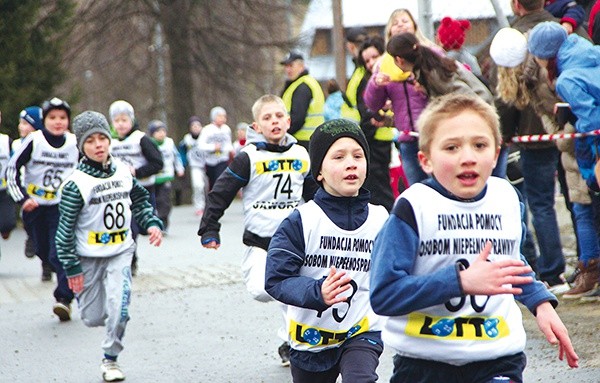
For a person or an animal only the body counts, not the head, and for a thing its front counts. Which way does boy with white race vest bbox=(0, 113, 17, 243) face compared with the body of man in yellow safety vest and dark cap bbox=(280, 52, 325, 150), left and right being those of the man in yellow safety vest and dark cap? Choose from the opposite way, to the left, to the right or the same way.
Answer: to the left

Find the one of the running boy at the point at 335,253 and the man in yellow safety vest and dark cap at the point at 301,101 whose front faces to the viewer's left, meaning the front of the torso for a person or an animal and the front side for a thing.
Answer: the man in yellow safety vest and dark cap

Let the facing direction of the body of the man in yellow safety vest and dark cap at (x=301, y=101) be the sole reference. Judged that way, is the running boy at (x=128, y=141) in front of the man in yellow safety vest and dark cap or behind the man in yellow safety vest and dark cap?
in front

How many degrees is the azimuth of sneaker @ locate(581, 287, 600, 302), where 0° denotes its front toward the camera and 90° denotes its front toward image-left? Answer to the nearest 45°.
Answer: approximately 90°

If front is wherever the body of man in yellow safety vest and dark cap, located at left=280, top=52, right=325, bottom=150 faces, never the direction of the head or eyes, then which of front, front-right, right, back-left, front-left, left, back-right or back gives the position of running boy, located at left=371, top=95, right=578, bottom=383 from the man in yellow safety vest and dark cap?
left
